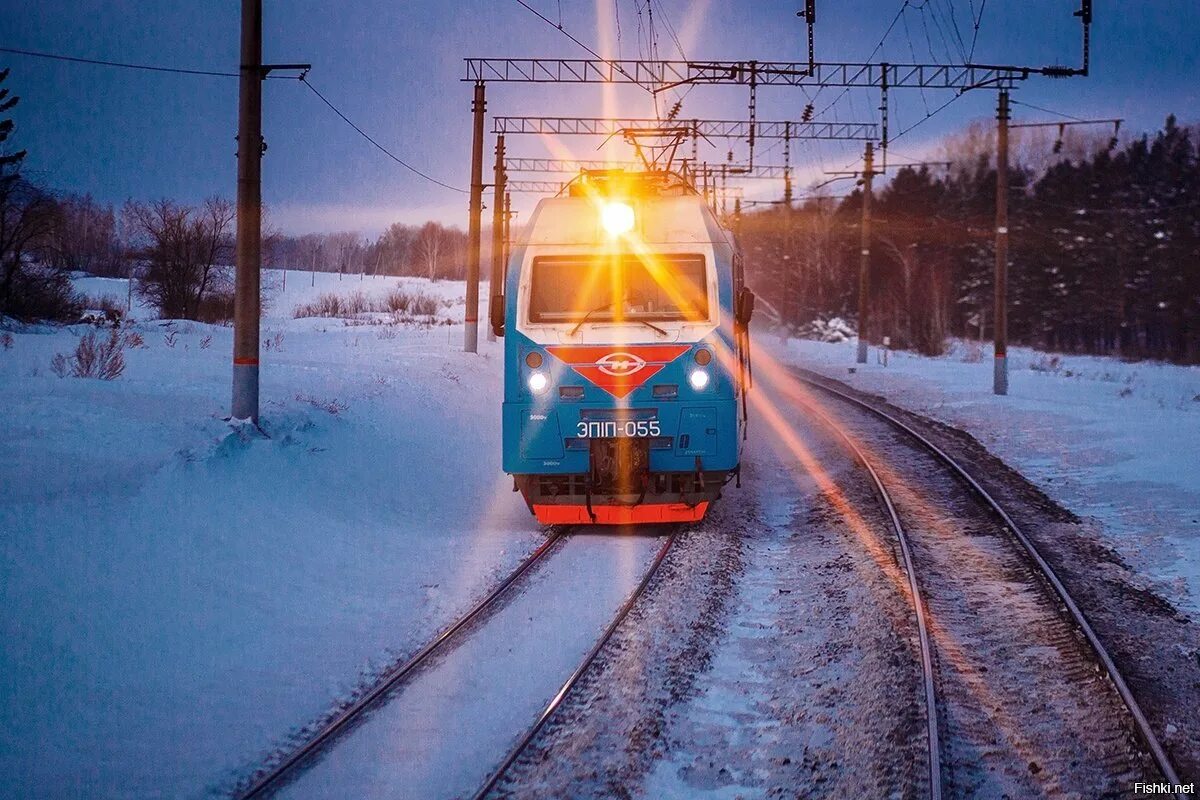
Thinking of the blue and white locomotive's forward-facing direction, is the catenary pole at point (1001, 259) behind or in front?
behind

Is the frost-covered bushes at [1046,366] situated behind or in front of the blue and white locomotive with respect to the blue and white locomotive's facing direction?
behind

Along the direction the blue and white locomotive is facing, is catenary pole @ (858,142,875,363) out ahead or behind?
behind

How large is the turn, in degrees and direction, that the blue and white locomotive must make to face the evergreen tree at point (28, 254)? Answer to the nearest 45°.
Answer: approximately 135° to its right

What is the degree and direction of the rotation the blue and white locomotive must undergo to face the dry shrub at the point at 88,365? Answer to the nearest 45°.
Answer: approximately 135° to its right

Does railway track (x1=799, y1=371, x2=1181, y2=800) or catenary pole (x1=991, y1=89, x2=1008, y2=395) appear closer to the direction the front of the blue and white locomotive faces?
the railway track

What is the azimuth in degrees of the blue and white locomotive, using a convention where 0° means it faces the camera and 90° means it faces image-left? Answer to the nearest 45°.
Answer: approximately 0°

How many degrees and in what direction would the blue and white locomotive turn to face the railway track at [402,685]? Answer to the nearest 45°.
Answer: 0° — it already faces it

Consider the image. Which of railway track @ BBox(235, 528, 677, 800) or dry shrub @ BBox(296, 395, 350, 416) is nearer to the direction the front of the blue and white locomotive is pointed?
the railway track
